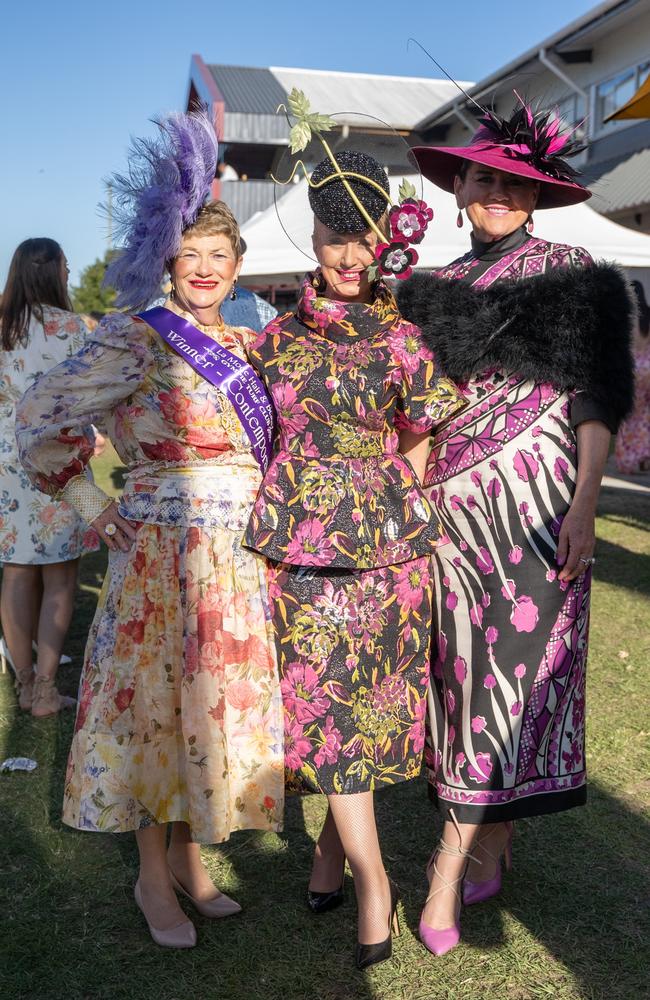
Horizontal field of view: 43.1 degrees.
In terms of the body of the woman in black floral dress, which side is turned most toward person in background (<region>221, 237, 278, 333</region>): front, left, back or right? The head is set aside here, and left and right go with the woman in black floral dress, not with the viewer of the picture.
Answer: back

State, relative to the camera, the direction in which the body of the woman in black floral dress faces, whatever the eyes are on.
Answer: toward the camera

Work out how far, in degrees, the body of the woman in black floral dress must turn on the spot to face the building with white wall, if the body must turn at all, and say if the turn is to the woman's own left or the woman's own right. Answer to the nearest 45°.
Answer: approximately 180°

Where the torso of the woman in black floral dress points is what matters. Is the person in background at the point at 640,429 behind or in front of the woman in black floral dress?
behind

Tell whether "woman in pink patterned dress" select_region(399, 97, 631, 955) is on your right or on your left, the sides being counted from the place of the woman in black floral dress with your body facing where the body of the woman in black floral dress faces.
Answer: on your left

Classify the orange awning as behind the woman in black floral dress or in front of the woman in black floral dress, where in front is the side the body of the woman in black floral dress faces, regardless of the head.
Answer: behind

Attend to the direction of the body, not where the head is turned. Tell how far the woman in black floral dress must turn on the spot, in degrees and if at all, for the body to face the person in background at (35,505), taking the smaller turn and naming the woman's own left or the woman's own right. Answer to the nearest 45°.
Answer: approximately 135° to the woman's own right

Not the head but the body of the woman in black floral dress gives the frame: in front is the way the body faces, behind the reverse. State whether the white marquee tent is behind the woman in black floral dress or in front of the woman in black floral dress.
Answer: behind

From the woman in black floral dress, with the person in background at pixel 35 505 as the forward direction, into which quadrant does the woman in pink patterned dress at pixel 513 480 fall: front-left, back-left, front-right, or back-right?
back-right
